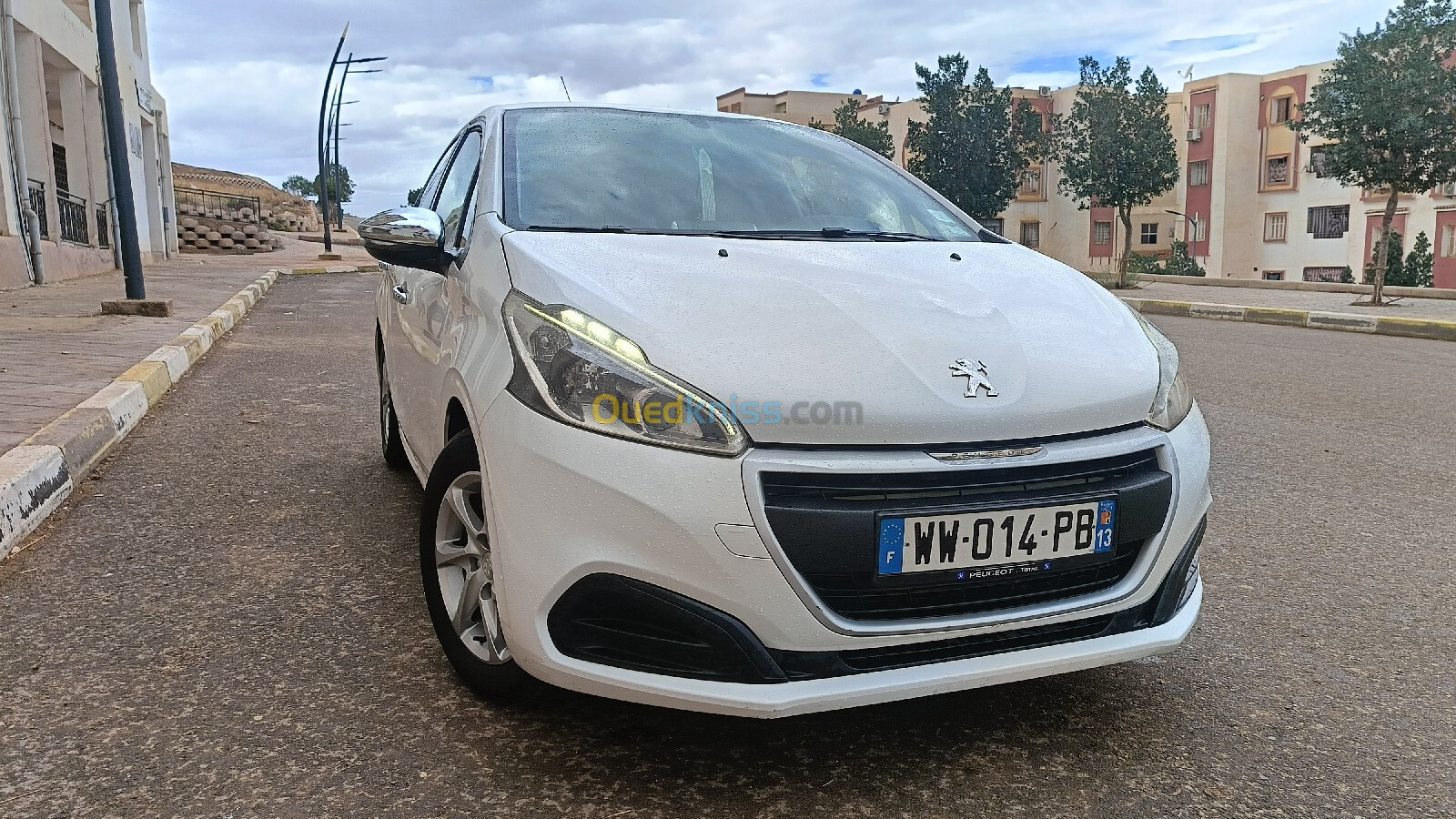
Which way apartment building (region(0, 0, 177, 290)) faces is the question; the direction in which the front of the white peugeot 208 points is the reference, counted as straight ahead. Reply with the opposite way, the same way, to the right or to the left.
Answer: to the left

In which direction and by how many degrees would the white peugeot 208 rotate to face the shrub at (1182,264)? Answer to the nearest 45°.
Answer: approximately 135° to its left

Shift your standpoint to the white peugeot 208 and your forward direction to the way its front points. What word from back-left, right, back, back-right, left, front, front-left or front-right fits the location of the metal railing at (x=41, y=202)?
back

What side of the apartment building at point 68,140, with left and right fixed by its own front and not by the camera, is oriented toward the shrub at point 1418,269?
front

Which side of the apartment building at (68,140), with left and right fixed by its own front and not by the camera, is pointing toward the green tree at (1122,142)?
front

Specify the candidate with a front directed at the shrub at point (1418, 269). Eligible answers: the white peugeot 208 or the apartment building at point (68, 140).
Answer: the apartment building

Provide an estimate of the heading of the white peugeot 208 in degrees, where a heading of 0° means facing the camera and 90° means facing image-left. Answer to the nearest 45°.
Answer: approximately 315°

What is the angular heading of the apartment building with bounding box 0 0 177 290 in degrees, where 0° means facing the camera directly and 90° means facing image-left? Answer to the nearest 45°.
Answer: approximately 270°

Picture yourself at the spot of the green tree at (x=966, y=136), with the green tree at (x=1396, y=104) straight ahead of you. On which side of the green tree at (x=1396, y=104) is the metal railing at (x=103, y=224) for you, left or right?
right

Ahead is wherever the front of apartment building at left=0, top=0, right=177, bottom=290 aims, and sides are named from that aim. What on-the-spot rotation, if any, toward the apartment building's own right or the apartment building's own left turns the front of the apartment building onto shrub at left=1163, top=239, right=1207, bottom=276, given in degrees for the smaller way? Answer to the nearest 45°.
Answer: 0° — it already faces it

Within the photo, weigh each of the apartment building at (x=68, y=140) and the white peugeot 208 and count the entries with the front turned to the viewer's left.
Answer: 0
